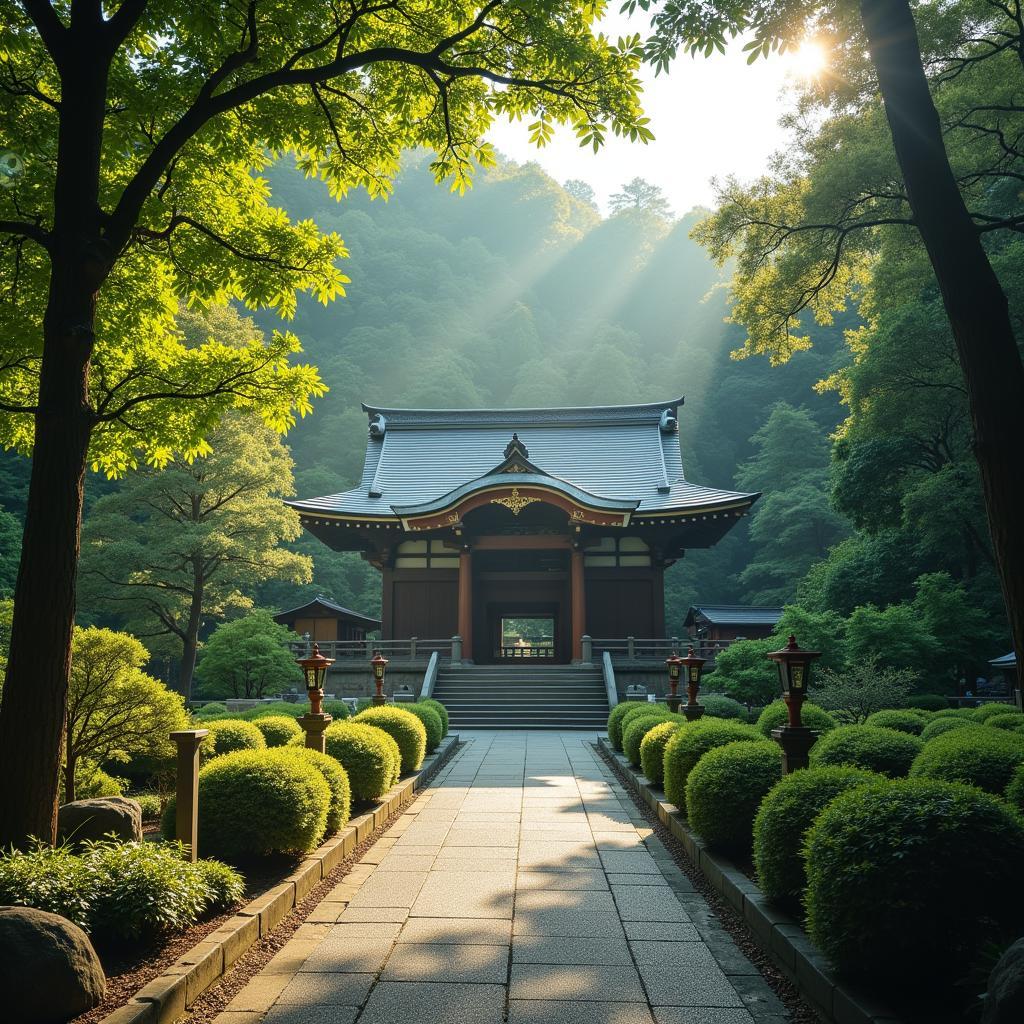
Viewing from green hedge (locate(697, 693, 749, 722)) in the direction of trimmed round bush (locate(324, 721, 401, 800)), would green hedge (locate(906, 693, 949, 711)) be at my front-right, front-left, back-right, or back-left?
back-left

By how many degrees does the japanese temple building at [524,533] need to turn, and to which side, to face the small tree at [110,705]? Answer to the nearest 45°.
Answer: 0° — it already faces it

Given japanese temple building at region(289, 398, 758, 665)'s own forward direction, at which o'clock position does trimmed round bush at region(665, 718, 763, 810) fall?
The trimmed round bush is roughly at 12 o'clock from the japanese temple building.

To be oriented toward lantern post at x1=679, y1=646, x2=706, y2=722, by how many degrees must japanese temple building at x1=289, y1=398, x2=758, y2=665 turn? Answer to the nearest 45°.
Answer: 0° — it already faces it

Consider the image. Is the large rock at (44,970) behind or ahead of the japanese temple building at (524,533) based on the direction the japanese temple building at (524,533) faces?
ahead

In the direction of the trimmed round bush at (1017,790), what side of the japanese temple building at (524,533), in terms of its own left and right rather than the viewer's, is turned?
front

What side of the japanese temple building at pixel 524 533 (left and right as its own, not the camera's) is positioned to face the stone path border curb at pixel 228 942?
front

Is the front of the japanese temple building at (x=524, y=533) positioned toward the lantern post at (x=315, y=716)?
yes

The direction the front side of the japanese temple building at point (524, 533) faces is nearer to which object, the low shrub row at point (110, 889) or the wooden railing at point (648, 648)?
the low shrub row

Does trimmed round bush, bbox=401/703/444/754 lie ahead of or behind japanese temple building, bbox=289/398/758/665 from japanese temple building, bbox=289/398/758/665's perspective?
ahead

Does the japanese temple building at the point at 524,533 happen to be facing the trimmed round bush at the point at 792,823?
yes

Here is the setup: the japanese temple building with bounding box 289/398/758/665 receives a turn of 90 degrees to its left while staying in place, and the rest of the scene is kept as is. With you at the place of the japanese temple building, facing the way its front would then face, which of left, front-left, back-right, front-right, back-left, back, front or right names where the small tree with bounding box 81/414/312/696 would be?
back

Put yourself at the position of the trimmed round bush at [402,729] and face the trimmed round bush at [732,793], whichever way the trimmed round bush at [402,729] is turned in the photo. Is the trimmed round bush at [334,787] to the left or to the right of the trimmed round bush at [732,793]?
right

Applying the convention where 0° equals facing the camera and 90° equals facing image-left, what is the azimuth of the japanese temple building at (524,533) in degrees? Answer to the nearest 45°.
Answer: approximately 0°

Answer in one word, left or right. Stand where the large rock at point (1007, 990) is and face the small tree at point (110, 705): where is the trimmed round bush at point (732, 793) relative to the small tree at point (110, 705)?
right
